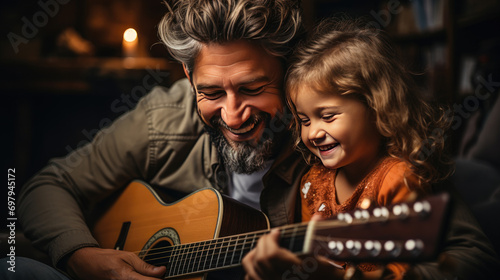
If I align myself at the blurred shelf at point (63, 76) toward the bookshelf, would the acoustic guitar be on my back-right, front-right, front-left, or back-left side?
front-right

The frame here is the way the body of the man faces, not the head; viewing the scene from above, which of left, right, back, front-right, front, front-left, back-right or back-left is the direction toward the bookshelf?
back-left

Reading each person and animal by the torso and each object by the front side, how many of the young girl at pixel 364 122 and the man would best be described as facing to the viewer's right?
0

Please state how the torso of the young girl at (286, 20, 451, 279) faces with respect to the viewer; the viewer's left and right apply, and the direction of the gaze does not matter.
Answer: facing the viewer and to the left of the viewer

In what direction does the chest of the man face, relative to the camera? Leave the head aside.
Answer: toward the camera

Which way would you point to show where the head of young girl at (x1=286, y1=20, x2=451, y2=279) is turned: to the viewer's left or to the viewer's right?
to the viewer's left

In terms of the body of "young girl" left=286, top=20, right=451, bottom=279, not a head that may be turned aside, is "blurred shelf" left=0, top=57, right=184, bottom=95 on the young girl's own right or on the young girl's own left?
on the young girl's own right

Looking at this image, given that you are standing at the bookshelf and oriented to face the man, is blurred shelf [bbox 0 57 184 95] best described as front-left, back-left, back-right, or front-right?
front-right
